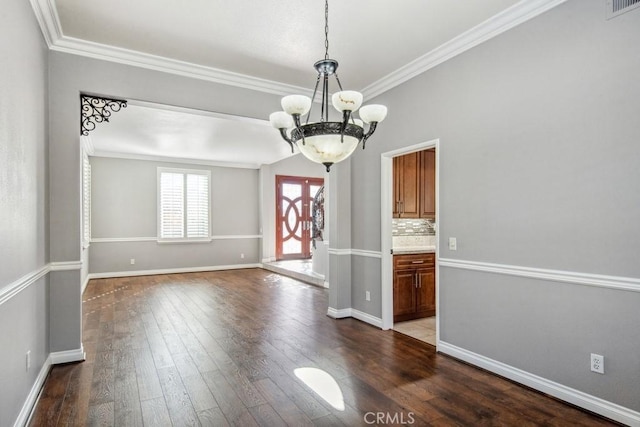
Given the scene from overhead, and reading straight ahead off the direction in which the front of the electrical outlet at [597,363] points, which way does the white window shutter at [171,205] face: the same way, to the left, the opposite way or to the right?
to the left

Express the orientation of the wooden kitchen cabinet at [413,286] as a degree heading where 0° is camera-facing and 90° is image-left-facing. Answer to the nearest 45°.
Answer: approximately 315°

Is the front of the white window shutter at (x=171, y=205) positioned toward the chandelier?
yes

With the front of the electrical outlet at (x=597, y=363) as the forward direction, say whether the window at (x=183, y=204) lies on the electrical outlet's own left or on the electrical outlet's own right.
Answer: on the electrical outlet's own right

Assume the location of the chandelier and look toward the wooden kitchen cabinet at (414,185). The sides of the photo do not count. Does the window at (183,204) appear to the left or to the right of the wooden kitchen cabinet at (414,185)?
left

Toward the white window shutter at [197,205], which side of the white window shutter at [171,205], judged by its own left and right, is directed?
left

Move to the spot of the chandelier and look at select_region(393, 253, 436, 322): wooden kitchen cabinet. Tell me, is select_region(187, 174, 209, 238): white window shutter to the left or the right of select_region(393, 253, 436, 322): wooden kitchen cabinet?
left

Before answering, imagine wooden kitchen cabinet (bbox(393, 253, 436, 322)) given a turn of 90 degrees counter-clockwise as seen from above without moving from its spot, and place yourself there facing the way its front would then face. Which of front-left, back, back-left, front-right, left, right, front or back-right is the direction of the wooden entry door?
left
